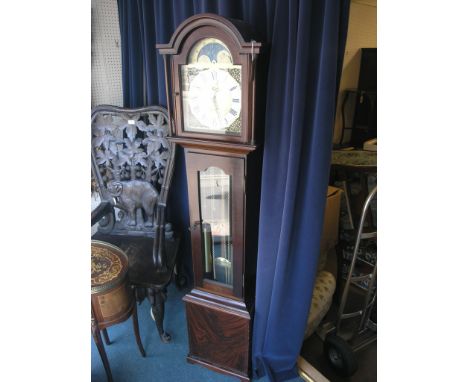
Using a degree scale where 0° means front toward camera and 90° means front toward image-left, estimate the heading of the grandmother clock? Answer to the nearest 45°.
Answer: approximately 45°

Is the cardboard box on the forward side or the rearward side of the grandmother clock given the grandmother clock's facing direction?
on the rearward side
